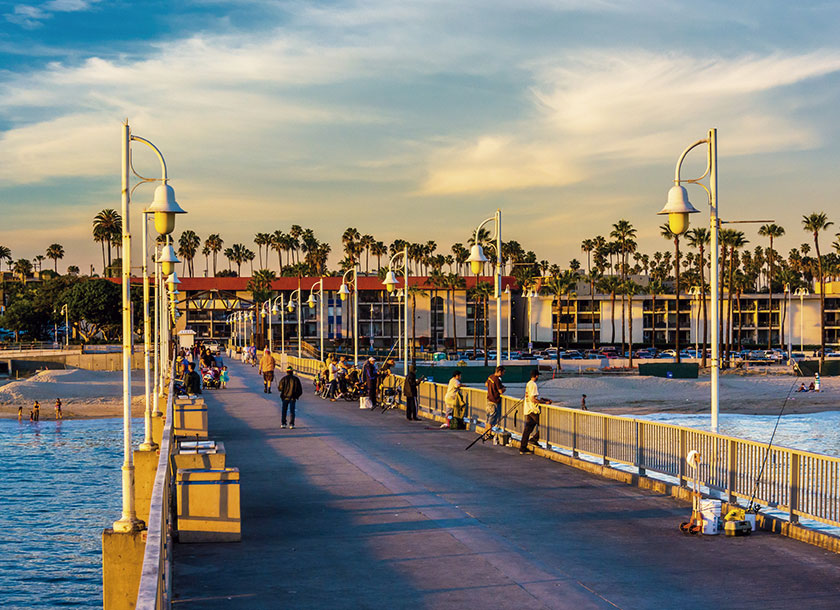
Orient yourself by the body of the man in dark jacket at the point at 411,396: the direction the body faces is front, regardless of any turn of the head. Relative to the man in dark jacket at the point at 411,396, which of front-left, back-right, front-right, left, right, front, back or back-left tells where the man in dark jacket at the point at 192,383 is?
back-left

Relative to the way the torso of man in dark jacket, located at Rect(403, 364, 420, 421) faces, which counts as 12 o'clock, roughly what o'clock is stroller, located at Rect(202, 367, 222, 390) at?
The stroller is roughly at 8 o'clock from the man in dark jacket.

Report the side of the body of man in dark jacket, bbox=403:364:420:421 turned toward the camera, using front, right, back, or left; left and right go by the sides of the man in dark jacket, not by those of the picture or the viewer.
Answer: right

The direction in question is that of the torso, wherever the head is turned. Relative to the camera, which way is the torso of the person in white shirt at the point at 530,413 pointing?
to the viewer's right

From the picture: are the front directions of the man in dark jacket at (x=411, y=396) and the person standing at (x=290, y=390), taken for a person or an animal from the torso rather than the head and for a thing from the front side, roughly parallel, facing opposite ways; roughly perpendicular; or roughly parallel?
roughly perpendicular

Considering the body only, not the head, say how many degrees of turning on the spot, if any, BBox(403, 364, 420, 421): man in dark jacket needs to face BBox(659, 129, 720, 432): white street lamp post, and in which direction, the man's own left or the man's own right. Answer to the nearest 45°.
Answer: approximately 90° to the man's own right

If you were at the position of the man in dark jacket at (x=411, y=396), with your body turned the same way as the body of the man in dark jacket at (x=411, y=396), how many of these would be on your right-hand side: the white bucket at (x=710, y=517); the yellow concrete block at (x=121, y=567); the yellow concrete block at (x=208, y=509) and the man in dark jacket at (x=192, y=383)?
3

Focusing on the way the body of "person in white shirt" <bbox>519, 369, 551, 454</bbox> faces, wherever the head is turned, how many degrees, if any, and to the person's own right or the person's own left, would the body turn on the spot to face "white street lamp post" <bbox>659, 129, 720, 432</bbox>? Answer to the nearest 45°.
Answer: approximately 45° to the person's own right

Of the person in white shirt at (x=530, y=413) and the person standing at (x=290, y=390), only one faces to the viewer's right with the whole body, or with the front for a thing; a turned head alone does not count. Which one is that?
the person in white shirt

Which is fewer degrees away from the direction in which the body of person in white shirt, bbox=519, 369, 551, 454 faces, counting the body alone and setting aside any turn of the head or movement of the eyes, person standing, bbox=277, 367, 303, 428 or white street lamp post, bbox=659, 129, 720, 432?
the white street lamp post
